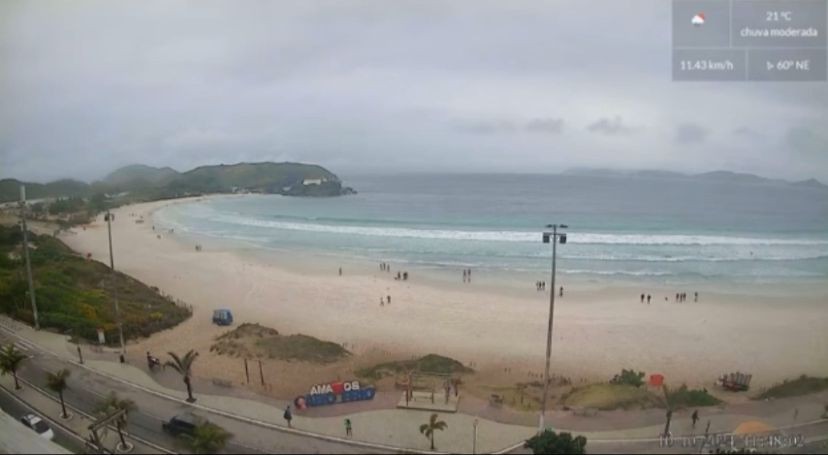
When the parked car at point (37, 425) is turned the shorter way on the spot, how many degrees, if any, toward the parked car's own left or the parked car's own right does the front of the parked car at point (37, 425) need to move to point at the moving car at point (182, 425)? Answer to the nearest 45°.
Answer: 0° — it already faces it

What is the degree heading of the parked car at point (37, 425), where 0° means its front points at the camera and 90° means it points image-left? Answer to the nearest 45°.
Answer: approximately 315°

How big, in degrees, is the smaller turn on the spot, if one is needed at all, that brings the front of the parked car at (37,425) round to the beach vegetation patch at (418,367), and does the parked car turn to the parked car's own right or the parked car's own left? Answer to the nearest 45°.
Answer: approximately 45° to the parked car's own left

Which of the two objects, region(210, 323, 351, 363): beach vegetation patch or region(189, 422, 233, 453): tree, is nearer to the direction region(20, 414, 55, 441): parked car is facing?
the tree
